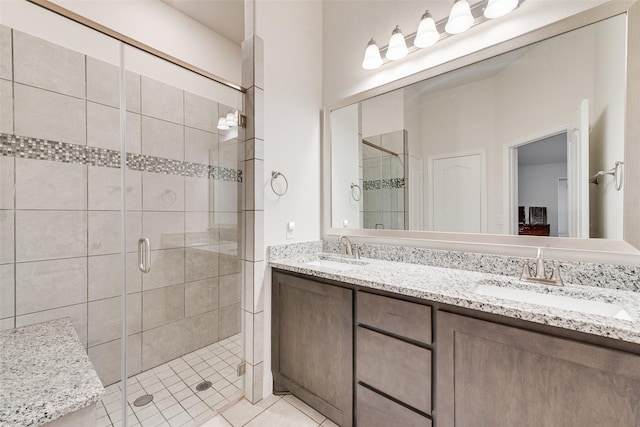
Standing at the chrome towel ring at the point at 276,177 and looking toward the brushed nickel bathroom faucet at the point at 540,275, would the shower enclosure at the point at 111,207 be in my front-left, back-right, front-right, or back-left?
back-right

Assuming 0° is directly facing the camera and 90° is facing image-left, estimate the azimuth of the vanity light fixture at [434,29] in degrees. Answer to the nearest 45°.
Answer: approximately 45°
